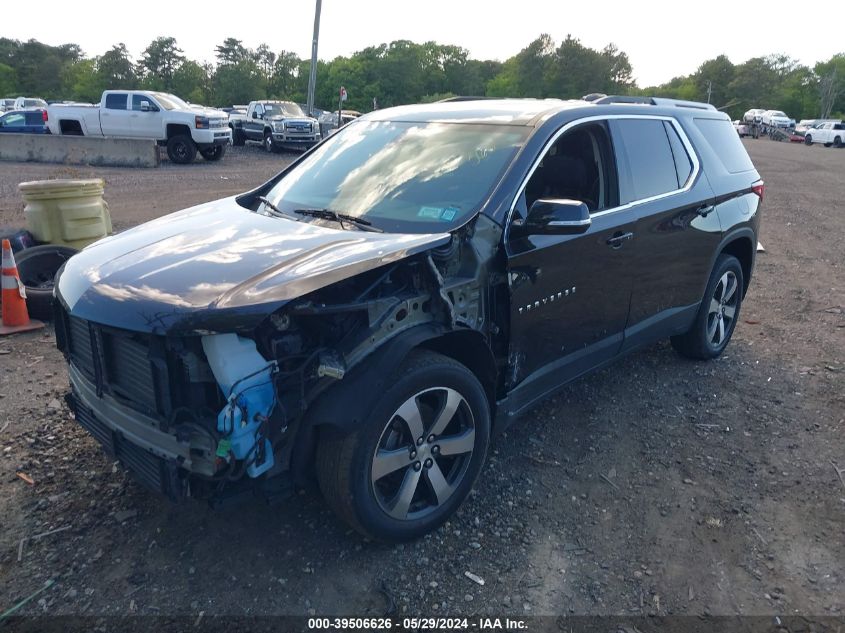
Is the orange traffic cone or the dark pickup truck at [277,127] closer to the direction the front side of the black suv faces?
the orange traffic cone

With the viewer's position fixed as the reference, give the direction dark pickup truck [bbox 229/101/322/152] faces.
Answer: facing the viewer and to the right of the viewer

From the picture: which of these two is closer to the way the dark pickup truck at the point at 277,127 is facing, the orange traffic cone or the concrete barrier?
the orange traffic cone

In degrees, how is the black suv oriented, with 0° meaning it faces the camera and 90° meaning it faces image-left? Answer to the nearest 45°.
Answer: approximately 45°

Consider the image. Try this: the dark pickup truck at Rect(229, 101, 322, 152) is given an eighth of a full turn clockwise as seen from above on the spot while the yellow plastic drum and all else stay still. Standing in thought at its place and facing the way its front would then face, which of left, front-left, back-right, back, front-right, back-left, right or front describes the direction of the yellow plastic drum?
front

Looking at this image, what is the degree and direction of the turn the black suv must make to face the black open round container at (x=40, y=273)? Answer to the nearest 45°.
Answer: approximately 90° to its right

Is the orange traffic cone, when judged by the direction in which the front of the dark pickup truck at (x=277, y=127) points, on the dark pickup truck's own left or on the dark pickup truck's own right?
on the dark pickup truck's own right

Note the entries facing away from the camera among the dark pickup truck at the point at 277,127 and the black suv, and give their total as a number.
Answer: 0

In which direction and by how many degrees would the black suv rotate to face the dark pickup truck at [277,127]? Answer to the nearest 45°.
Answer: approximately 135° to its right

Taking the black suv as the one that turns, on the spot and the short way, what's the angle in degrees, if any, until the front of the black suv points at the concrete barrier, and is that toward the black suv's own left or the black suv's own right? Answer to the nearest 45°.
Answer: approximately 90° to the black suv's own right

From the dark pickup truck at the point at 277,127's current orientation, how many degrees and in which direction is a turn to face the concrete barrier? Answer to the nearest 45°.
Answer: approximately 90° to its right

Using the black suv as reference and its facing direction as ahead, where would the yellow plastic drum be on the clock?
The yellow plastic drum is roughly at 3 o'clock from the black suv.

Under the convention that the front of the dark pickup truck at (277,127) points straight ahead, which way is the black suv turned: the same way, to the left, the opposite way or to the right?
to the right
